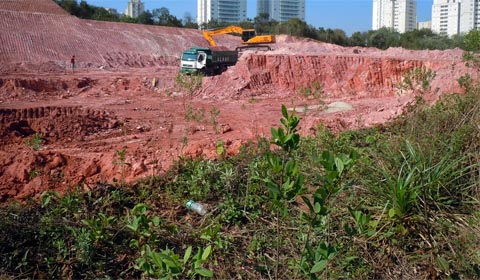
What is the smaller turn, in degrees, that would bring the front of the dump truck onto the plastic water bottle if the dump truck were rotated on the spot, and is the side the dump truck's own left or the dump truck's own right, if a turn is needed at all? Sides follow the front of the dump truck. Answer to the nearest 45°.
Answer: approximately 45° to the dump truck's own left

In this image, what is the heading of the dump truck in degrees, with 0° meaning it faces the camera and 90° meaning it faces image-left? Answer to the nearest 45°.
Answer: approximately 45°

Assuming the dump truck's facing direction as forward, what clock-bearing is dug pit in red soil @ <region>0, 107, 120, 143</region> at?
The dug pit in red soil is roughly at 11 o'clock from the dump truck.

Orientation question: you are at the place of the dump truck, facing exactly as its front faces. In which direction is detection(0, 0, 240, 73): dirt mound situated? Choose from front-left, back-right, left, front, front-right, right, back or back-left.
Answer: right

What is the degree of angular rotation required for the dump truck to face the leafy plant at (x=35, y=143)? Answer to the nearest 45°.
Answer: approximately 45° to its left

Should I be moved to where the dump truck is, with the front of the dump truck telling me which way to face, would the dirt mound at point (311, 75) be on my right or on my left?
on my left

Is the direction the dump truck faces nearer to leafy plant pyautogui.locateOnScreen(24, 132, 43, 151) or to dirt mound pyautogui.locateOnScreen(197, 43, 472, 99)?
the leafy plant

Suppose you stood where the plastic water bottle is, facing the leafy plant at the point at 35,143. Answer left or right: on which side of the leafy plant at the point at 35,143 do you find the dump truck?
right

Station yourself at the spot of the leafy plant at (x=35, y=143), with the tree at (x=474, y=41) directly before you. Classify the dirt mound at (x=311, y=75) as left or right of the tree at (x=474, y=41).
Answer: left
